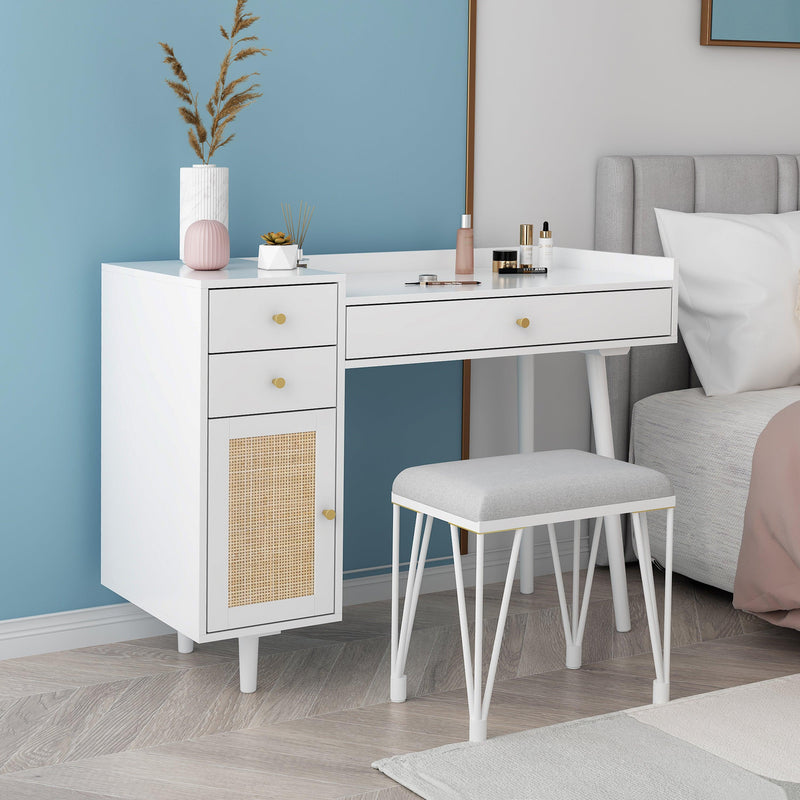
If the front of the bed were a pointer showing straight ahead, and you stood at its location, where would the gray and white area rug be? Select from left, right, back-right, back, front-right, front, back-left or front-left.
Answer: front-right

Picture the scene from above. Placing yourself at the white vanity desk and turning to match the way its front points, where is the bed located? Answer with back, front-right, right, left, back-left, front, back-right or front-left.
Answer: left

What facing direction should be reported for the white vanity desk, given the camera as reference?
facing the viewer and to the right of the viewer

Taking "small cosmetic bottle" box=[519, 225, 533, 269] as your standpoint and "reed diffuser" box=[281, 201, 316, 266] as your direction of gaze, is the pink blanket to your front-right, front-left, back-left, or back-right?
back-left

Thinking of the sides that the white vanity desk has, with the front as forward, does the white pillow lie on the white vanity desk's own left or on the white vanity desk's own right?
on the white vanity desk's own left

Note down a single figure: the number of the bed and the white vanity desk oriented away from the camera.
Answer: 0

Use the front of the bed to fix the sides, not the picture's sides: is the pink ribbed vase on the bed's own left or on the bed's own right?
on the bed's own right

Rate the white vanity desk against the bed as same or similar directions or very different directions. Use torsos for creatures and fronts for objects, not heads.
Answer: same or similar directions
